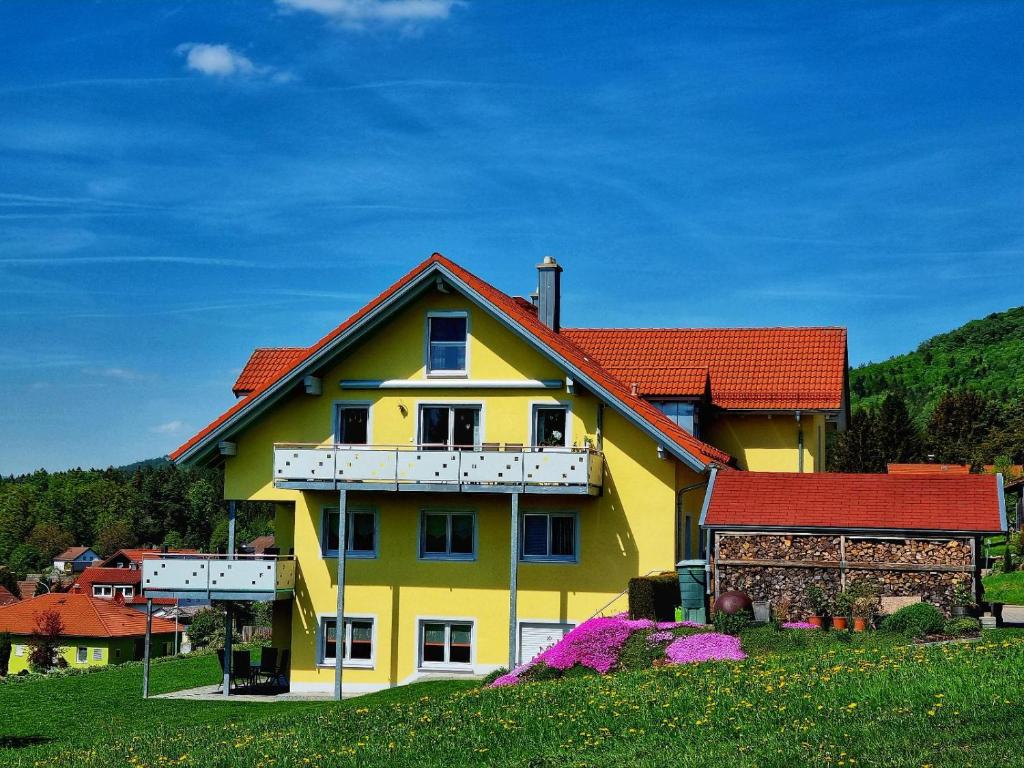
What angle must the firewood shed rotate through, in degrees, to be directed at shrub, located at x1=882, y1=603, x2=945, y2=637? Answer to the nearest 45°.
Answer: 0° — it already faces it

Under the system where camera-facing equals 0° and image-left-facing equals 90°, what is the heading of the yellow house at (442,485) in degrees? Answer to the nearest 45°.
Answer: approximately 0°

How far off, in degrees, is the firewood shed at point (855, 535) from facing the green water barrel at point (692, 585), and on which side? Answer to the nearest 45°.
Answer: approximately 90° to its right

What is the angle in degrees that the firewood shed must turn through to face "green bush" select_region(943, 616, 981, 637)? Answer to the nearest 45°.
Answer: approximately 45° to its left

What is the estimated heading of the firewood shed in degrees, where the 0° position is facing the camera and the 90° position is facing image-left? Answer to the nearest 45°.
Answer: approximately 0°

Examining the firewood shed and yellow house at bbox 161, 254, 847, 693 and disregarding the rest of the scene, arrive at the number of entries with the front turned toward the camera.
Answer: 2

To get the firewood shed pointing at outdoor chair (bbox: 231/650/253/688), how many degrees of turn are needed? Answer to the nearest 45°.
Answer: approximately 90° to its right
